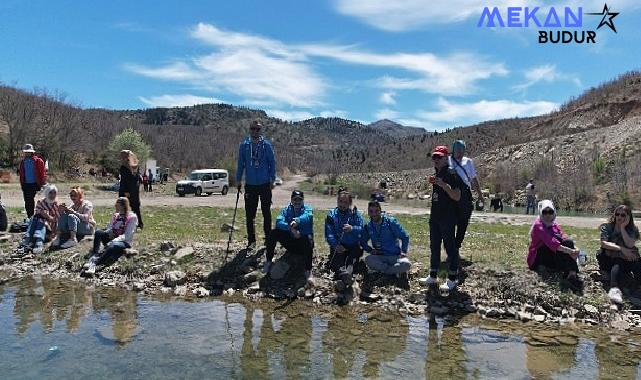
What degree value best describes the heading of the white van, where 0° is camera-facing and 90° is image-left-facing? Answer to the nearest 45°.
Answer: approximately 45°

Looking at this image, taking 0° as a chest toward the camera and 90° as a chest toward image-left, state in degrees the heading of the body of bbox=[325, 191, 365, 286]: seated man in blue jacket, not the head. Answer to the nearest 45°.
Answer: approximately 0°

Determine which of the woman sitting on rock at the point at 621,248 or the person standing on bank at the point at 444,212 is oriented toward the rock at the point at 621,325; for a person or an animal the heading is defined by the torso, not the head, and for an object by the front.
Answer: the woman sitting on rock

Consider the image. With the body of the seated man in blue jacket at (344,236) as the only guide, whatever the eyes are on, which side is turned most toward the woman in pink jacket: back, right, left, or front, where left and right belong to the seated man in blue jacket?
left

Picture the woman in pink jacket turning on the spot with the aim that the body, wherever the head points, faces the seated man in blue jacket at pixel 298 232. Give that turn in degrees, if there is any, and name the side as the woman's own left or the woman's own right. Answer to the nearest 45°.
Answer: approximately 135° to the woman's own right

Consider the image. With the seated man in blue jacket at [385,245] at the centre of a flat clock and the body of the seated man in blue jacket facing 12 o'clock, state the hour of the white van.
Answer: The white van is roughly at 5 o'clock from the seated man in blue jacket.
